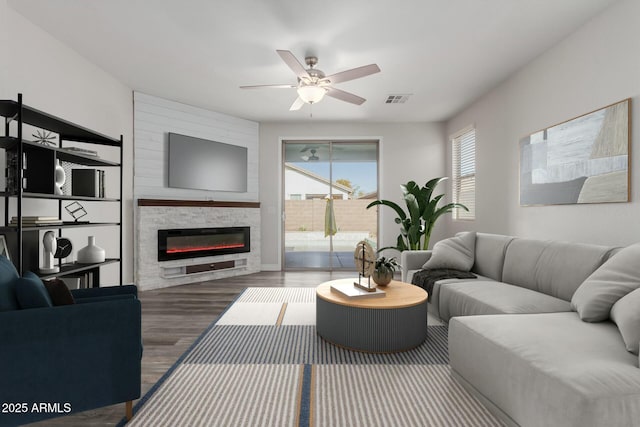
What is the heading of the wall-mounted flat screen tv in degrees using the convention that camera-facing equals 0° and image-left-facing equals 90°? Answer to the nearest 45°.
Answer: approximately 315°

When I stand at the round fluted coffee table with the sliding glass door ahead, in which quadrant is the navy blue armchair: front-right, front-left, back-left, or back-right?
back-left

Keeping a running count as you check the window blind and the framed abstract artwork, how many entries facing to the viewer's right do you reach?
0

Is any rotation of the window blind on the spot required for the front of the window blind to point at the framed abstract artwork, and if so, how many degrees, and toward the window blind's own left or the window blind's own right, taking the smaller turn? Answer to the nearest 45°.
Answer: approximately 90° to the window blind's own left

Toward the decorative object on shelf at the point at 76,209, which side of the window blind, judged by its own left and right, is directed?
front

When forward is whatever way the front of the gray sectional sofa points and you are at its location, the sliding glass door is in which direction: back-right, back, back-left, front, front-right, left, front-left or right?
right

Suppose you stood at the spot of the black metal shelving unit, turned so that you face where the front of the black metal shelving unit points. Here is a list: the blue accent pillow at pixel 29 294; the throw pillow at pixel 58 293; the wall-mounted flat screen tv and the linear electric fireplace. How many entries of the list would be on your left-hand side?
2

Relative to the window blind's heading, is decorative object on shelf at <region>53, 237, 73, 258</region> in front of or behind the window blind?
in front

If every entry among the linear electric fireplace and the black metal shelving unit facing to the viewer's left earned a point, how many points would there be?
0

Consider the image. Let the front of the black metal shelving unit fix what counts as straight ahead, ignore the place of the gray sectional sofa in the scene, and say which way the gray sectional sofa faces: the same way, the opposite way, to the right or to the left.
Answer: the opposite way

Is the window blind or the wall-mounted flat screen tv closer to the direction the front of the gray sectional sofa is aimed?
the wall-mounted flat screen tv

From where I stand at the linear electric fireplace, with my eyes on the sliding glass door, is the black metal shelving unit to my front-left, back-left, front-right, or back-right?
back-right

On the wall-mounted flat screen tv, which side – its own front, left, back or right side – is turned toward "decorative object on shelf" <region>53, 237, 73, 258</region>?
right
